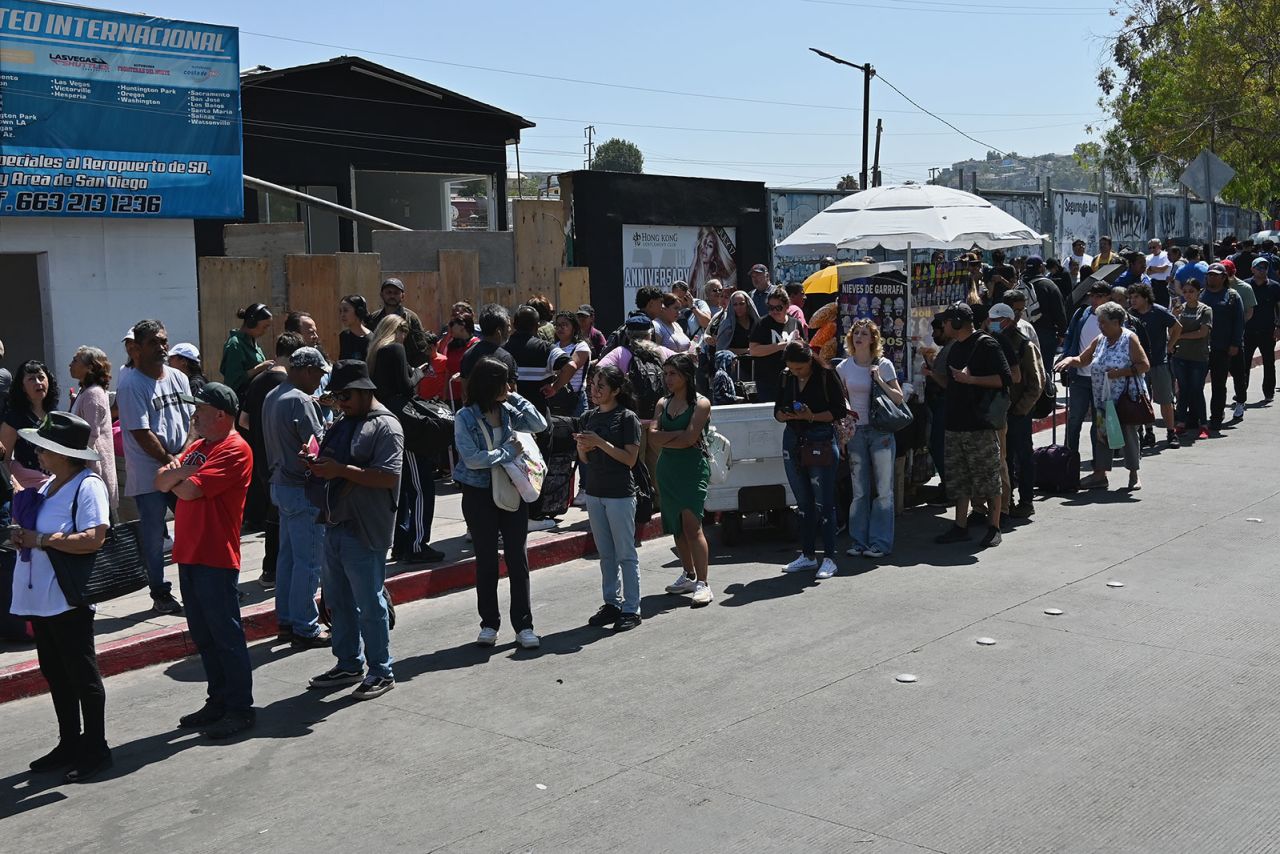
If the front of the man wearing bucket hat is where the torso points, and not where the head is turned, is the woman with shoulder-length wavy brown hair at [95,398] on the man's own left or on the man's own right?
on the man's own right

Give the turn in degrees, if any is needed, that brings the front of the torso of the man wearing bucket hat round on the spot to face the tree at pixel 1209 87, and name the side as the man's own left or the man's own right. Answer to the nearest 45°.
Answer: approximately 180°

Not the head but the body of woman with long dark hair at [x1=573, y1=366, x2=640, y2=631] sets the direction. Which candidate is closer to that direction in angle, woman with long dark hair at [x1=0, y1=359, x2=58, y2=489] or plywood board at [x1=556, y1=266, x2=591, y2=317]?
the woman with long dark hair

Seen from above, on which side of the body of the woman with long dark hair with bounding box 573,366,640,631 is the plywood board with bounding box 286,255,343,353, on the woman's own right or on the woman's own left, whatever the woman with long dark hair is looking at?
on the woman's own right

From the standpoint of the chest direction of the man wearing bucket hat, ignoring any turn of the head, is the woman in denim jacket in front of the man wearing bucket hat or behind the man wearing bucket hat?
behind

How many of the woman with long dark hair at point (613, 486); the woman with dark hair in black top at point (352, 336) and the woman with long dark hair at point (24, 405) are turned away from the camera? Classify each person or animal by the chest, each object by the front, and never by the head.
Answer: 0

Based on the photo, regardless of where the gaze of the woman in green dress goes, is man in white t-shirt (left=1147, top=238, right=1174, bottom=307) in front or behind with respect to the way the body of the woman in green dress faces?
behind

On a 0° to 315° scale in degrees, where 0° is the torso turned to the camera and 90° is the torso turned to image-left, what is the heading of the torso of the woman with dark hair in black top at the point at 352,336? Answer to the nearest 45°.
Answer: approximately 45°

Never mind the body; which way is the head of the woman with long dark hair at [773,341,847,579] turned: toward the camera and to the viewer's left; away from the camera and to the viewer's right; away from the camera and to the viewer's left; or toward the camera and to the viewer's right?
toward the camera and to the viewer's left

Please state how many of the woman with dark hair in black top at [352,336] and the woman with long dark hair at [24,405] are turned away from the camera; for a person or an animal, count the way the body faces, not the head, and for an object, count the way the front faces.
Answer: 0

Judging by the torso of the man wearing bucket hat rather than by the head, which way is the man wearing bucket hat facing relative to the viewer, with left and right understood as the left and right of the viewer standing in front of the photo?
facing the viewer and to the left of the viewer

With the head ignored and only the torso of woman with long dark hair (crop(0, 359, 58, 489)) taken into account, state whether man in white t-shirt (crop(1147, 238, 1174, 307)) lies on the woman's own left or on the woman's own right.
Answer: on the woman's own left

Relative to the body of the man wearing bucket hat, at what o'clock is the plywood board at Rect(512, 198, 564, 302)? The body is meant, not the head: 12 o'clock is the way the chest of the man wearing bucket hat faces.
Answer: The plywood board is roughly at 5 o'clock from the man wearing bucket hat.
